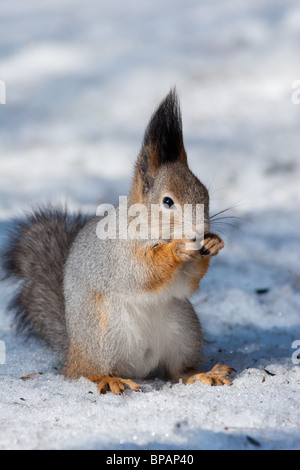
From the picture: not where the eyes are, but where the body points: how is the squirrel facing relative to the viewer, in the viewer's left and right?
facing the viewer and to the right of the viewer
